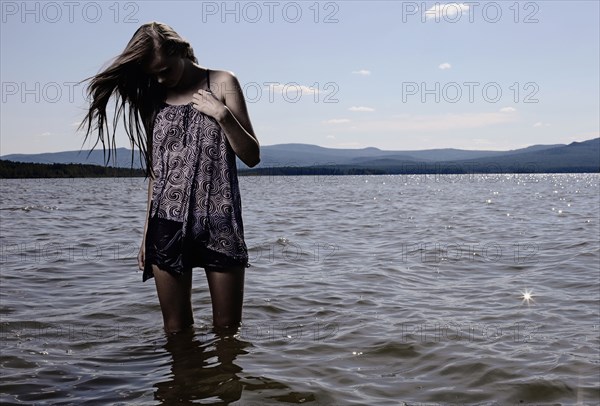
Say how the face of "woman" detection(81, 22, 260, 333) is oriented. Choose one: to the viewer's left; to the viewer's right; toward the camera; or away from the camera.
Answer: toward the camera

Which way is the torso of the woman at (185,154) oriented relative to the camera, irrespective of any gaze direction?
toward the camera
